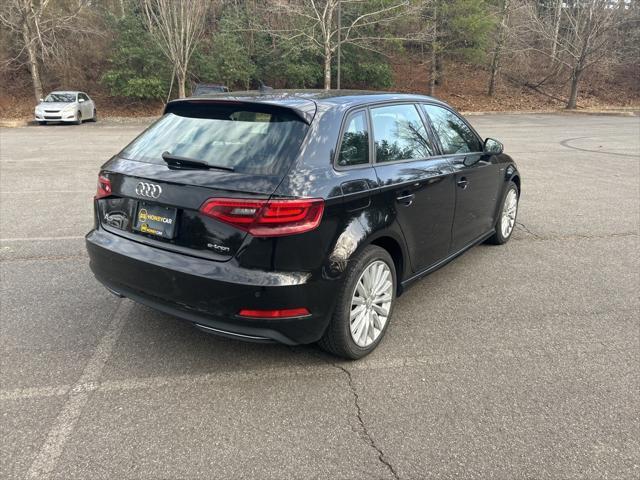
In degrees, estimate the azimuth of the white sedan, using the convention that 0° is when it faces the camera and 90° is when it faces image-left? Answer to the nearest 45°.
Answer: approximately 45°

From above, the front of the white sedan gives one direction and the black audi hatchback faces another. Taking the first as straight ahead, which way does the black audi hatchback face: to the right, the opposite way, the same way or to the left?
the opposite way

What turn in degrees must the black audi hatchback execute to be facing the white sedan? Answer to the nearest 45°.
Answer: approximately 90° to its left

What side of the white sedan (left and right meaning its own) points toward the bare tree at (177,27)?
back

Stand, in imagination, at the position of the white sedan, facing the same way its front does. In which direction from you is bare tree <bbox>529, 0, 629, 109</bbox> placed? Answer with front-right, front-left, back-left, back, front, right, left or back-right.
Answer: back-left

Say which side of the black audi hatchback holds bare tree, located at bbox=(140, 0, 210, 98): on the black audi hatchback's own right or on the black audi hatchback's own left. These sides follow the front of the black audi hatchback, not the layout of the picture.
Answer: on the black audi hatchback's own left

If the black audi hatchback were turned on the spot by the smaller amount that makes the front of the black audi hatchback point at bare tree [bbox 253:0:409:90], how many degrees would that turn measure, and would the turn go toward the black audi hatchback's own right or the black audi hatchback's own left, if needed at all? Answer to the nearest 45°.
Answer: approximately 45° to the black audi hatchback's own left

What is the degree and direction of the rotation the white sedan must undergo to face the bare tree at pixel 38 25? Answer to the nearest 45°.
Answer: approximately 135° to its right

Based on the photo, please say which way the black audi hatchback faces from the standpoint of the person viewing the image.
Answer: facing away from the viewer and to the right of the viewer
